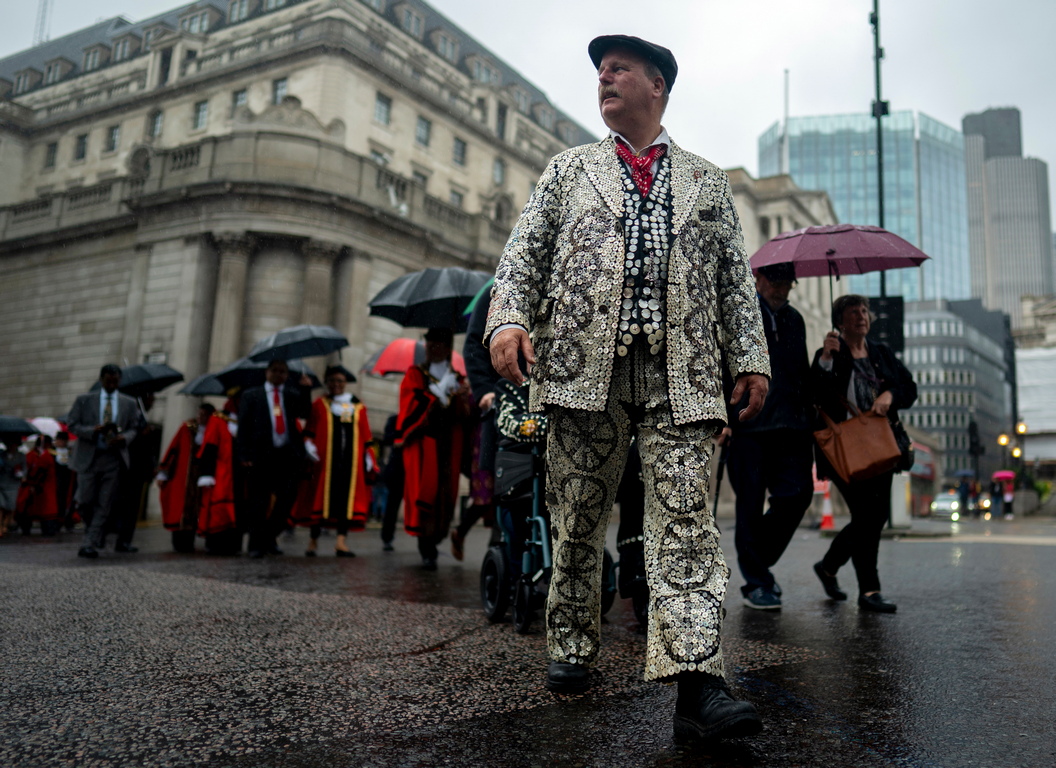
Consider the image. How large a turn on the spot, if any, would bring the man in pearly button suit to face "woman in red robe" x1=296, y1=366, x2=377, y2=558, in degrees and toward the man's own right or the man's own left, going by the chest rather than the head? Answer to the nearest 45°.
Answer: approximately 135° to the man's own right

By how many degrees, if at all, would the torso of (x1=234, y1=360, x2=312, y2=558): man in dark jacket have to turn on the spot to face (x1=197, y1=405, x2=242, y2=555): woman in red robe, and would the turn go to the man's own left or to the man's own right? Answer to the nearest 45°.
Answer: approximately 135° to the man's own right

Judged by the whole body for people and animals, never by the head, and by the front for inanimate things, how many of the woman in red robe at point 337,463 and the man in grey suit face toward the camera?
2

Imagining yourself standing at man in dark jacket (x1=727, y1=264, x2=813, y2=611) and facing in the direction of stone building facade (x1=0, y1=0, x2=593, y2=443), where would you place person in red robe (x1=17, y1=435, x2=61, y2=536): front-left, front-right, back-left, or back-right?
front-left

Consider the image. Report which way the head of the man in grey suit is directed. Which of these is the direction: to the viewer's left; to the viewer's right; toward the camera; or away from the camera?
toward the camera

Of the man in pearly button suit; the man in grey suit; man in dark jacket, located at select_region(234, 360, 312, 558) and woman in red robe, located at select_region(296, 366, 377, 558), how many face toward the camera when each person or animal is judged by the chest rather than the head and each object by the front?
4

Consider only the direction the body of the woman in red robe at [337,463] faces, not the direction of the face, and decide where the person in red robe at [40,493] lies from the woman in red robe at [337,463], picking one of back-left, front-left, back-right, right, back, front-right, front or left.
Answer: back-right

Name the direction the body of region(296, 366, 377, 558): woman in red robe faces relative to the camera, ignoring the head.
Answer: toward the camera

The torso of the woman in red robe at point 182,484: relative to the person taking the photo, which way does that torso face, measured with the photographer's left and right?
facing the viewer and to the right of the viewer

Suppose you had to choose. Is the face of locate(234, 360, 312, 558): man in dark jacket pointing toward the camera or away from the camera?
toward the camera

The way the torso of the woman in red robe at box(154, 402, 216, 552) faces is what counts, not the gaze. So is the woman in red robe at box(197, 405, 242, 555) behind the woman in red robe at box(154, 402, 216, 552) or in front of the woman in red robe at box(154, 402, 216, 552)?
in front

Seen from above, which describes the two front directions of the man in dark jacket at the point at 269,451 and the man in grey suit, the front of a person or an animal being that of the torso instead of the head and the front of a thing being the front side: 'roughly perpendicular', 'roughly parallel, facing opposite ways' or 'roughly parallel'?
roughly parallel

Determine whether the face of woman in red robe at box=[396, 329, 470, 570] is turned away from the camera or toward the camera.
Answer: toward the camera

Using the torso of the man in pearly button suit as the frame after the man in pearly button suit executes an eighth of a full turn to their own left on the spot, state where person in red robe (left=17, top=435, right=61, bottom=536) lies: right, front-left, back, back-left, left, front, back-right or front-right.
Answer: back

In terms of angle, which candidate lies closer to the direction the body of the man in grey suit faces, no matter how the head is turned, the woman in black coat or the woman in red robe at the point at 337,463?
the woman in black coat

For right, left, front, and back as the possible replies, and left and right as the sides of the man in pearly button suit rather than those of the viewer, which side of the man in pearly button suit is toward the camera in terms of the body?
front

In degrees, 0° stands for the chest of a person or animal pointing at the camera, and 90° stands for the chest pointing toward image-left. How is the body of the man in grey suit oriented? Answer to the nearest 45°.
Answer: approximately 0°
